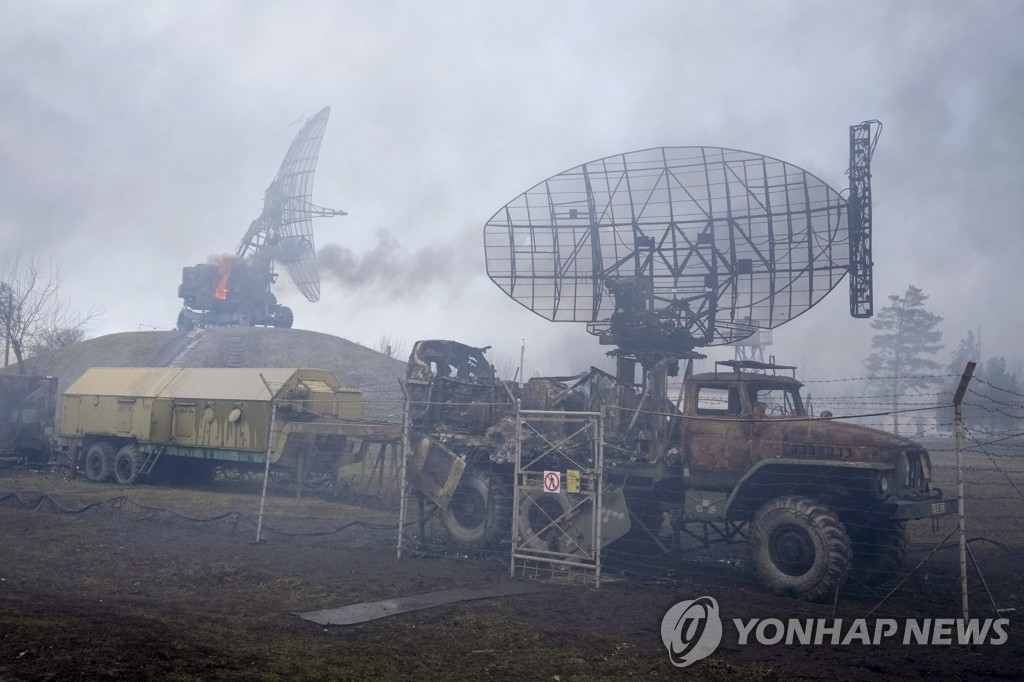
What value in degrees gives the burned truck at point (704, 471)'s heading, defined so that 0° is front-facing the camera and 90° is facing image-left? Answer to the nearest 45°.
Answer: approximately 315°

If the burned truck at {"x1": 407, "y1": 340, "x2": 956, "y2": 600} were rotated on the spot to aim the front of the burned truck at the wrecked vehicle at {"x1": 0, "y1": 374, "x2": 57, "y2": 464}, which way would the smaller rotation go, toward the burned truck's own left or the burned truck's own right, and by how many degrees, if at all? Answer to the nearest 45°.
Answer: approximately 180°

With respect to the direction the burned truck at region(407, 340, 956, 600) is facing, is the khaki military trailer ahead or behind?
behind

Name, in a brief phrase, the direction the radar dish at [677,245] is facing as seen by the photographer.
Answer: facing away from the viewer

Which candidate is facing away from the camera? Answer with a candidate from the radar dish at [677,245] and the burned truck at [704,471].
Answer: the radar dish

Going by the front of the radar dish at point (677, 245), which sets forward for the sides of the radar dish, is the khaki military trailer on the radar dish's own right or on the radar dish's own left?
on the radar dish's own left

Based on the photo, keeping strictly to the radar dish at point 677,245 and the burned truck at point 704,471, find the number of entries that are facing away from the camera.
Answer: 1
